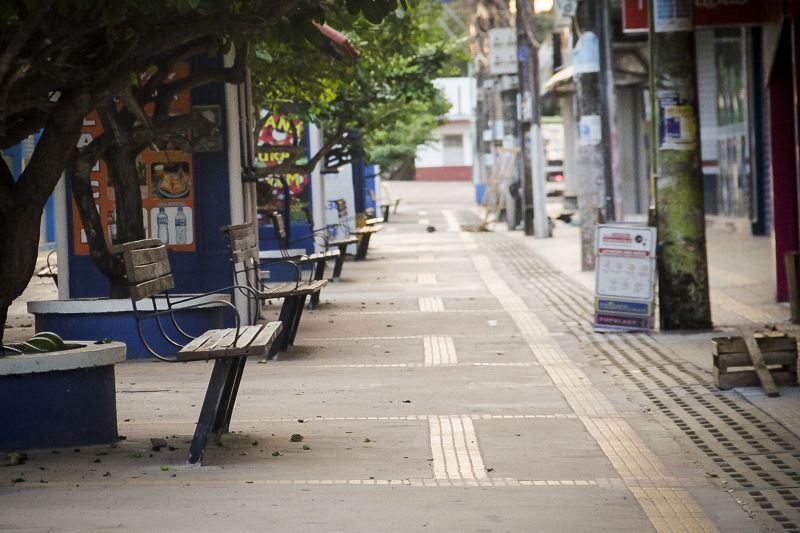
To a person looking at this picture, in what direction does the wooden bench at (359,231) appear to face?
facing to the right of the viewer

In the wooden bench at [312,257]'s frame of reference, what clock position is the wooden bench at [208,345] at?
the wooden bench at [208,345] is roughly at 3 o'clock from the wooden bench at [312,257].

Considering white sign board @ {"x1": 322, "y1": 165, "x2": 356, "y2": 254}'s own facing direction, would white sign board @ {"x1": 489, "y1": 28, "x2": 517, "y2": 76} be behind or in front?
behind

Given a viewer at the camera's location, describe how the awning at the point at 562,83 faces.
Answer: facing to the left of the viewer

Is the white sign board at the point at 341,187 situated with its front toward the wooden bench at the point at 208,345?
yes

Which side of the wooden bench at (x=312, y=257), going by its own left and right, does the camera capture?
right

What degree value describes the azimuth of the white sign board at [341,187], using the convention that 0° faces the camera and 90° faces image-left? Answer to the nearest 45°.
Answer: approximately 0°
